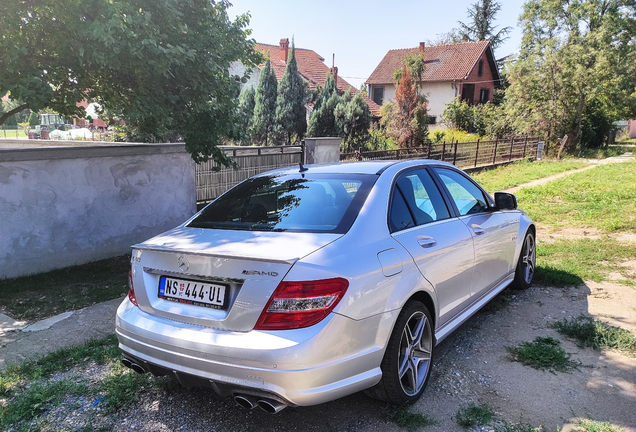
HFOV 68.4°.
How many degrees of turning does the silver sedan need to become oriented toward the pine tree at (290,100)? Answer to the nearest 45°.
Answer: approximately 45° to its left

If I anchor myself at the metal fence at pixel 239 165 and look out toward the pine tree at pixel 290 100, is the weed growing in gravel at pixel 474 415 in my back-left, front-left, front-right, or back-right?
back-right

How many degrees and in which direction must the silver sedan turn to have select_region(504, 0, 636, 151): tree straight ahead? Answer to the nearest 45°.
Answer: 0° — it already faces it

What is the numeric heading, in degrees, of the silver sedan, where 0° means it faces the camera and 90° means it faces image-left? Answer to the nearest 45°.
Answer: approximately 225°

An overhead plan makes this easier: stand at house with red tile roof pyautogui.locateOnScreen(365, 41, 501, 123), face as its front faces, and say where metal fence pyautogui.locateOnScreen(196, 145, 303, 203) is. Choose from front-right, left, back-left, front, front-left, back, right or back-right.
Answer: front-right

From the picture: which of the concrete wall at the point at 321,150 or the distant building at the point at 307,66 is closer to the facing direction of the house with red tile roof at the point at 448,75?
the concrete wall

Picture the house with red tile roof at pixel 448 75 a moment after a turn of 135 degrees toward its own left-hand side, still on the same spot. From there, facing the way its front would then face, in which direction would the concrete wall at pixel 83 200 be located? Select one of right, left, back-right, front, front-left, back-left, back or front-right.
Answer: back

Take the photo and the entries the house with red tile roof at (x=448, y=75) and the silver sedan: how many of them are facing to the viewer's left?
0

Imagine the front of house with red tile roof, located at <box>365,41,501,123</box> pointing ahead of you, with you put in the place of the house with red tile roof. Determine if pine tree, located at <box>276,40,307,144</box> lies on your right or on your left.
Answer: on your right

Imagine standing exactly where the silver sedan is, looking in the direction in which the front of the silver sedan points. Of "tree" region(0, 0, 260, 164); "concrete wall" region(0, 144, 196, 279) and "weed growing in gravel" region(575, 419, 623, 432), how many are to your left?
2

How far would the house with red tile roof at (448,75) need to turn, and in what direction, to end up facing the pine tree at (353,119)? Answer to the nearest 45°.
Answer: approximately 45° to its right
